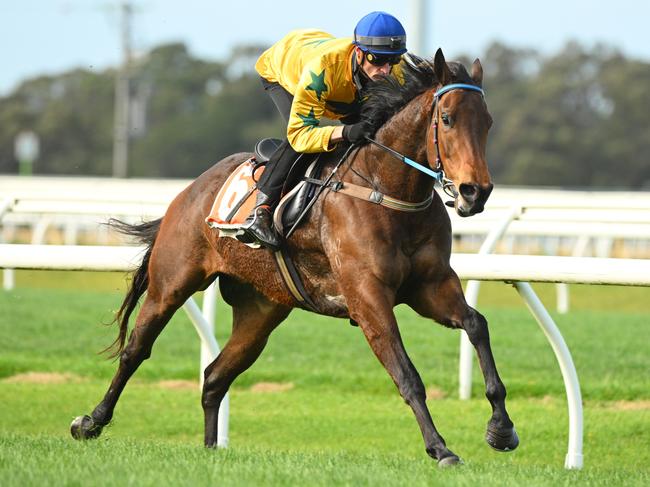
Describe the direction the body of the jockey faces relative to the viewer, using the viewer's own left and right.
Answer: facing the viewer and to the right of the viewer
